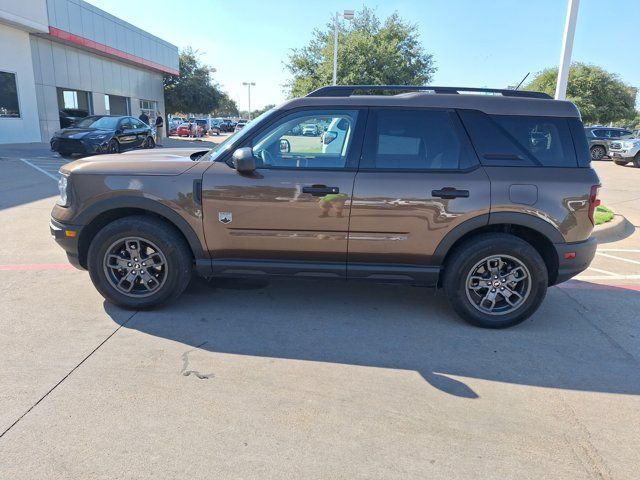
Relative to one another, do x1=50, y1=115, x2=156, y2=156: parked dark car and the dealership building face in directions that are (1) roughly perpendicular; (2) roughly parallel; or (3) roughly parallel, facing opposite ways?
roughly perpendicular

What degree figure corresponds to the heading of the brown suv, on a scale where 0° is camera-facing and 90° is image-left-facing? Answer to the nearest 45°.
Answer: approximately 90°

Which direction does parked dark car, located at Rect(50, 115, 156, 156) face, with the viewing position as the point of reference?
facing the viewer and to the left of the viewer

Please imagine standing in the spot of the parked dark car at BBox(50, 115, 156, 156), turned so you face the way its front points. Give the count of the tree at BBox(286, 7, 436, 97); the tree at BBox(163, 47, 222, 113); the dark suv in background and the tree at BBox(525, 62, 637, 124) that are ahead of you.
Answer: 0

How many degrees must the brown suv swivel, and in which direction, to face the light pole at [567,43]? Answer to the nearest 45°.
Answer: approximately 135° to its right

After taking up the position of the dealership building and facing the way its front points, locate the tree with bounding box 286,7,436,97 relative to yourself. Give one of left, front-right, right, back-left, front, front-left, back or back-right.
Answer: front-left

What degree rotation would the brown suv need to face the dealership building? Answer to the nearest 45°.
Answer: approximately 45° to its right

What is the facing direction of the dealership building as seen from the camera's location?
facing the viewer and to the right of the viewer

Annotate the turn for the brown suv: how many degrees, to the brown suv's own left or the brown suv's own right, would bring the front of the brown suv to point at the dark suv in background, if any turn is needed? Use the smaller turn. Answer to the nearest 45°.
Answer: approximately 135° to the brown suv's own right

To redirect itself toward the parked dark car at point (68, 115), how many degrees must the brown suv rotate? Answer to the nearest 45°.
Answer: approximately 45° to its right

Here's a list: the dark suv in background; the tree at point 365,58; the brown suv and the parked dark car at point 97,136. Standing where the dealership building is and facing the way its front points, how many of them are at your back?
0

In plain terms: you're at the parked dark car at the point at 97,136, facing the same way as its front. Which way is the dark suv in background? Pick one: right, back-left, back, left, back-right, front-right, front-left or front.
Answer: back-left

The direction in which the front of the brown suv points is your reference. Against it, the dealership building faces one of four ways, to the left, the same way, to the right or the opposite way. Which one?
the opposite way

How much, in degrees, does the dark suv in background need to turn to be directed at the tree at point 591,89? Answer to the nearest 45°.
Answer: approximately 90° to its left

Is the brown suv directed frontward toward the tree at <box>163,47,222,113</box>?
no

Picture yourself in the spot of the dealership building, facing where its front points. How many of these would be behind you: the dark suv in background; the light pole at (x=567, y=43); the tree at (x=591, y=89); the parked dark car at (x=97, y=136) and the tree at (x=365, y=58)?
0

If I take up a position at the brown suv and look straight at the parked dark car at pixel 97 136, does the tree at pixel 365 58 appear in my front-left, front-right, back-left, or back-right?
front-right

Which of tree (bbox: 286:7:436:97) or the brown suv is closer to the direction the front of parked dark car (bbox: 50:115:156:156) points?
the brown suv

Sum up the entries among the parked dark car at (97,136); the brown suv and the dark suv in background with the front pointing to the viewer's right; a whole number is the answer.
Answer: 1
